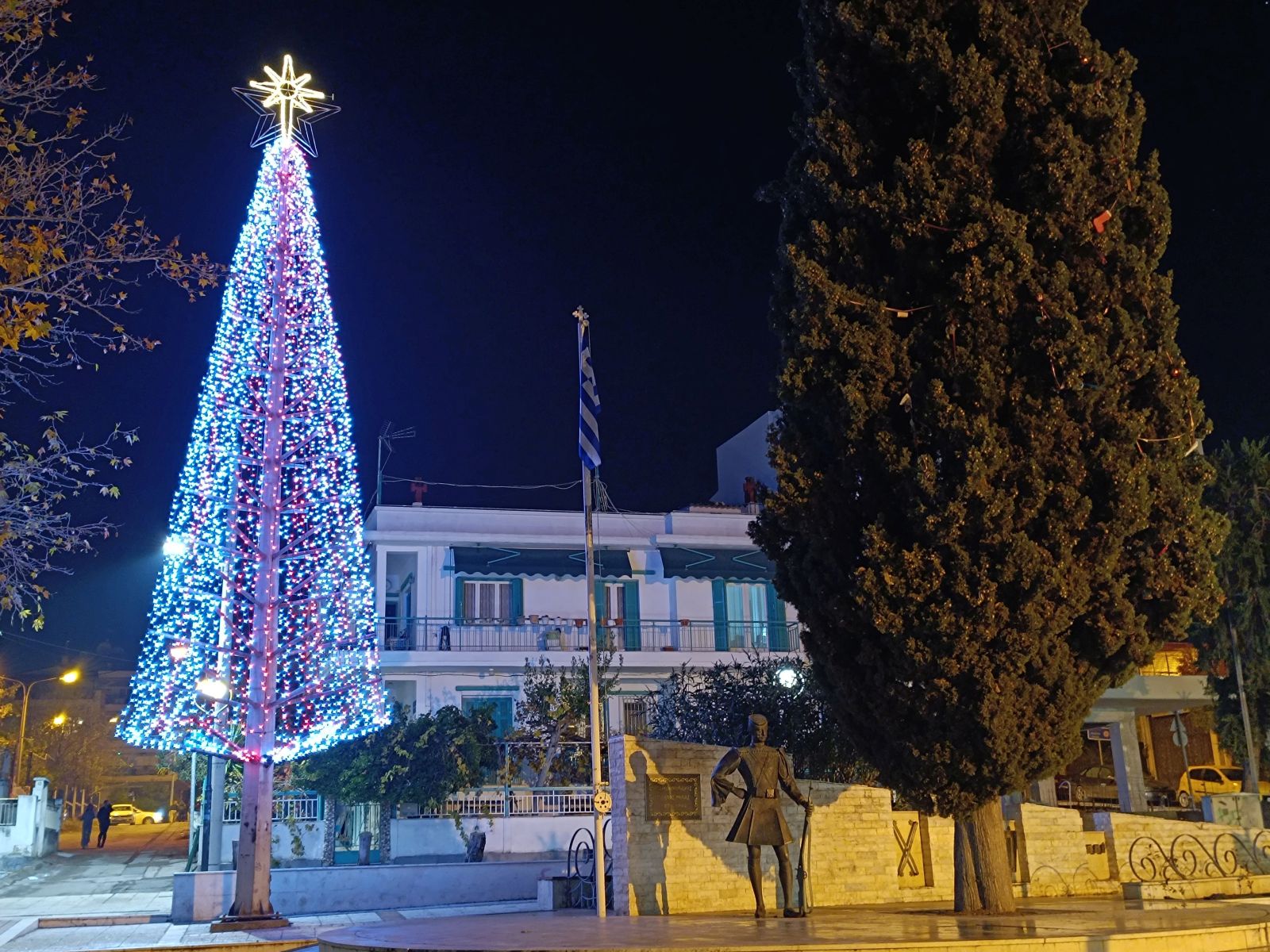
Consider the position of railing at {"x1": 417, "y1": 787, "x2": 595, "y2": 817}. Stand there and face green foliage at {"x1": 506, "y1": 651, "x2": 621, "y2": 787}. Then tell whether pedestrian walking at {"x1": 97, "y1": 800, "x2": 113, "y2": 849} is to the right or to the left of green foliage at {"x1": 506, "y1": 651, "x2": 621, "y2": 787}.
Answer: left

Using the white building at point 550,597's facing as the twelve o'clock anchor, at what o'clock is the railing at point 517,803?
The railing is roughly at 12 o'clock from the white building.

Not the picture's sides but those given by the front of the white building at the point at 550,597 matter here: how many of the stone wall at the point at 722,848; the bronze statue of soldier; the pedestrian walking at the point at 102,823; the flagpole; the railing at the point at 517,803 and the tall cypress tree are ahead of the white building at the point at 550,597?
5

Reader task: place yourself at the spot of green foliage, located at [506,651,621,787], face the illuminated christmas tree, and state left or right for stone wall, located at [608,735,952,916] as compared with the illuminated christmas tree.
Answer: left

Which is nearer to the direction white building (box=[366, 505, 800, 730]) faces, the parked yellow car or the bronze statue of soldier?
the bronze statue of soldier

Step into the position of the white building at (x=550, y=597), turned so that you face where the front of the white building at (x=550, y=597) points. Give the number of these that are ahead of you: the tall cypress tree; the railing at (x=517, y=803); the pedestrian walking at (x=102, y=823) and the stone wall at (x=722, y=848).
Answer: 3

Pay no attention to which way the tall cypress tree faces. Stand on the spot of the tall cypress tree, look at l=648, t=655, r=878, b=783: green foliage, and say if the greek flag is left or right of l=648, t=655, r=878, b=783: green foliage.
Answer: left

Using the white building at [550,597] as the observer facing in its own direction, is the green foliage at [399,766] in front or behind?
in front

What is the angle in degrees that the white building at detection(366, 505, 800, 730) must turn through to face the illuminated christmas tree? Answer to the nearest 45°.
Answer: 0° — it already faces it

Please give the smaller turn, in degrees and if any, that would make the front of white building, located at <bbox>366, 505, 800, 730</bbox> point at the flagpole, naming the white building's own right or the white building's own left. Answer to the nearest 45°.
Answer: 0° — it already faces it

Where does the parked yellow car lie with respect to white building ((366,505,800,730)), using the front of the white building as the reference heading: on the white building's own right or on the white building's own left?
on the white building's own left

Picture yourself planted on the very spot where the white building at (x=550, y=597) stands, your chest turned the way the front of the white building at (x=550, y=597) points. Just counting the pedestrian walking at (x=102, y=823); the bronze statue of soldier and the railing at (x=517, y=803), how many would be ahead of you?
2

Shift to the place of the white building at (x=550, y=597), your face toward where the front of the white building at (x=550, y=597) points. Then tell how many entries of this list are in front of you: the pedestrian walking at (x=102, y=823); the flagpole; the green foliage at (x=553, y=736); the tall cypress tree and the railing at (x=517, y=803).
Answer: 4

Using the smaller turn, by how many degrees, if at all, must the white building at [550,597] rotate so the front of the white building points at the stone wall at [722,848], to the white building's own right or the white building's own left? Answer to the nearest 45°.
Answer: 0° — it already faces it

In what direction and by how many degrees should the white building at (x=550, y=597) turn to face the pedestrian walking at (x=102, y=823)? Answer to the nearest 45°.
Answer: approximately 135° to its right

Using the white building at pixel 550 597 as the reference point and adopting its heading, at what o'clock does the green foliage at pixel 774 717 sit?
The green foliage is roughly at 11 o'clock from the white building.

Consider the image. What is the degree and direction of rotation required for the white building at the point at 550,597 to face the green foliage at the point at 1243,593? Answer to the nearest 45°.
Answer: approximately 90° to its left

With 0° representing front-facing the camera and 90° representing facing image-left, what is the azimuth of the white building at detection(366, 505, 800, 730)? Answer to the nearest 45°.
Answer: approximately 0°

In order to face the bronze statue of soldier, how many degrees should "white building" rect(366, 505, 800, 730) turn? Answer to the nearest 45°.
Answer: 0° — it already faces it

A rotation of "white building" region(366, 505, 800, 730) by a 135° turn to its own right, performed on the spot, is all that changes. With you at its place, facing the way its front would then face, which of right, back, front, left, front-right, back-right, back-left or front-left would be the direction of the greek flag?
back-left

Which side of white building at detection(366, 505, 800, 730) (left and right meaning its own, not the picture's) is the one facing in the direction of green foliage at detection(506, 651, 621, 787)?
front
